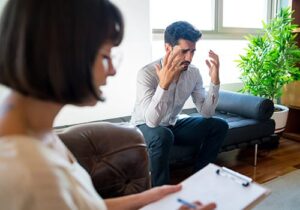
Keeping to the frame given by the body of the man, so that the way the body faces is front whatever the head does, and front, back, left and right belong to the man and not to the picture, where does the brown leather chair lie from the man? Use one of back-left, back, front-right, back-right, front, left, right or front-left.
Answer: front-right

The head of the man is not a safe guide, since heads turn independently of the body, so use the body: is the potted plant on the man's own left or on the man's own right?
on the man's own left

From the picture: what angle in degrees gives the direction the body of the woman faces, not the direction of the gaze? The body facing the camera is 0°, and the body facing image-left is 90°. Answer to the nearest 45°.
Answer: approximately 270°

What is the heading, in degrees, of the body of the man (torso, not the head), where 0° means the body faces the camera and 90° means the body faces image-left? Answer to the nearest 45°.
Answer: approximately 315°

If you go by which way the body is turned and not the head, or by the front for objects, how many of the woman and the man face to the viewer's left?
0
